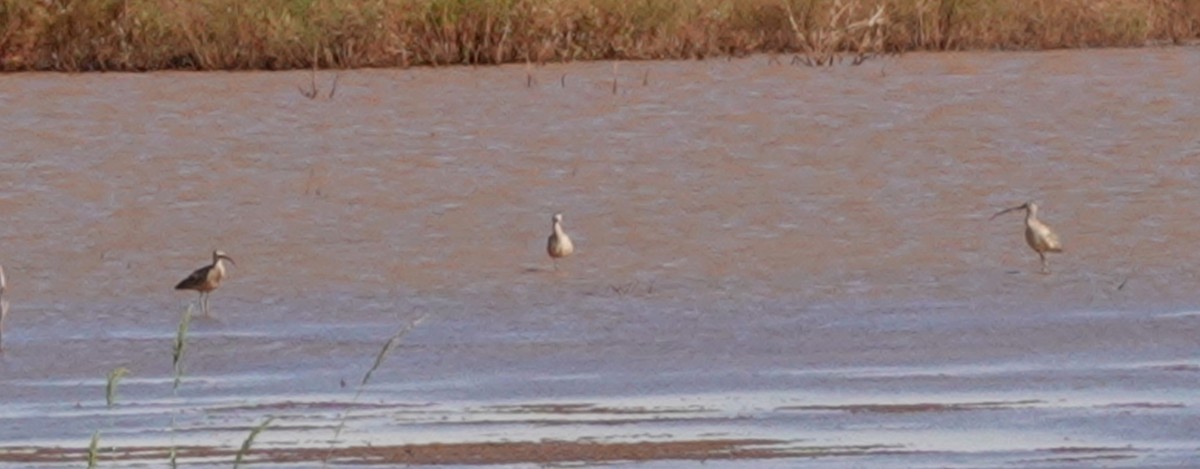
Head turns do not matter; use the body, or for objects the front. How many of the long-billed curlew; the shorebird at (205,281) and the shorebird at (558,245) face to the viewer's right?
1

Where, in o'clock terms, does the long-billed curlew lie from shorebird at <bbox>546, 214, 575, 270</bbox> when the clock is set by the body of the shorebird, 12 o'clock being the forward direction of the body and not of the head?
The long-billed curlew is roughly at 9 o'clock from the shorebird.

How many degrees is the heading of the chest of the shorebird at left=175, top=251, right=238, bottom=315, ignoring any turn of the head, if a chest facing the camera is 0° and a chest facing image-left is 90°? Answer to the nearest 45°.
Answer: approximately 270°

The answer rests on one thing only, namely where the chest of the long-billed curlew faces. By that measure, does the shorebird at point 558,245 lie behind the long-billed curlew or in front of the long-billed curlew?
in front

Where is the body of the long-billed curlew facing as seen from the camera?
to the viewer's left

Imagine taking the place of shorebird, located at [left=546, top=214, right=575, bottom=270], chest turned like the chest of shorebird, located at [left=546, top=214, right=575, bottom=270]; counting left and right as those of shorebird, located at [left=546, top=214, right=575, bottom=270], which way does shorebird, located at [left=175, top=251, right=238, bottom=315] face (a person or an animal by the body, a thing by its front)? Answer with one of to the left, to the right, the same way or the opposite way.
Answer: to the left

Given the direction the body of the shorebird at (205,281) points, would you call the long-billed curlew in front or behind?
in front
